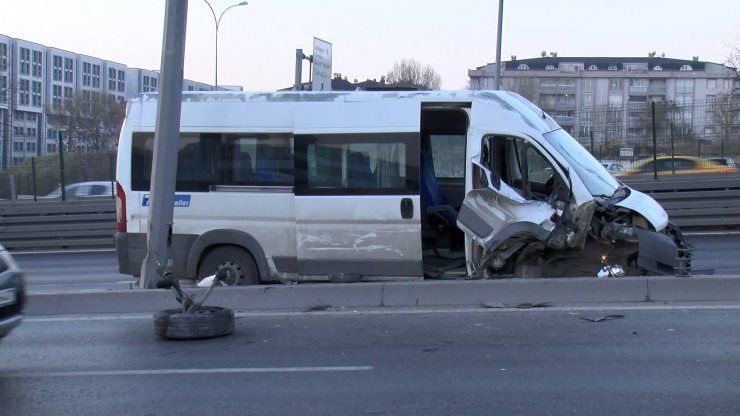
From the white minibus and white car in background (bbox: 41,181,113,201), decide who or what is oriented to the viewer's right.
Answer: the white minibus

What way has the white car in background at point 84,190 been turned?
to the viewer's left

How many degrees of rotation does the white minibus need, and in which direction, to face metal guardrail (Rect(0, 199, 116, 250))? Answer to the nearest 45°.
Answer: approximately 135° to its left

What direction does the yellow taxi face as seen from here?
to the viewer's left

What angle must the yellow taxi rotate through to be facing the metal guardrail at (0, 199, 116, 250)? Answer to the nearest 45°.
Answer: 0° — it already faces it

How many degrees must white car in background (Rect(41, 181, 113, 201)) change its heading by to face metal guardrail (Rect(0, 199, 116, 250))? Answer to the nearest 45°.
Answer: approximately 90° to its left

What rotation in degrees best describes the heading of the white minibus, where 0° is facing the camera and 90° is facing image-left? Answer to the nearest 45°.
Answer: approximately 270°
